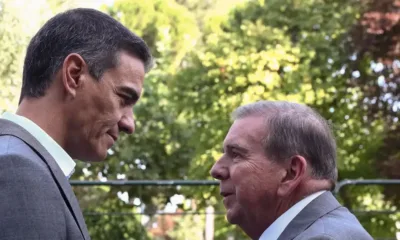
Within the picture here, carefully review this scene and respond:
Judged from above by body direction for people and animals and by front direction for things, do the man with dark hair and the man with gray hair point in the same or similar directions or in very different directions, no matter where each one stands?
very different directions

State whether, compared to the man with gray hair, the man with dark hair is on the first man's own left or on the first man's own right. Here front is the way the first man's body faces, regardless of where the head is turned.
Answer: on the first man's own left

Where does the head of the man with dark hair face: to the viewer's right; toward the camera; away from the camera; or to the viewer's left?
to the viewer's right

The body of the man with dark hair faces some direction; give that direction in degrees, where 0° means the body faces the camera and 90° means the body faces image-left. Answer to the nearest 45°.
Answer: approximately 270°

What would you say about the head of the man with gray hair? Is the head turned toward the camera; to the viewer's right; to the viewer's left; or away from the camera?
to the viewer's left

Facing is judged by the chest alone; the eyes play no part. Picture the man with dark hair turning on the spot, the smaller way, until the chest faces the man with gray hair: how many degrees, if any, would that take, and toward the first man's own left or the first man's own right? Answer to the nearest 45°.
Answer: approximately 45° to the first man's own left

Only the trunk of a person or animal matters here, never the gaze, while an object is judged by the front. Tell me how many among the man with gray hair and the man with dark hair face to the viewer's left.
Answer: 1

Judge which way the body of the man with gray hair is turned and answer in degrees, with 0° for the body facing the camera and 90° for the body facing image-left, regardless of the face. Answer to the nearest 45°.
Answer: approximately 90°
